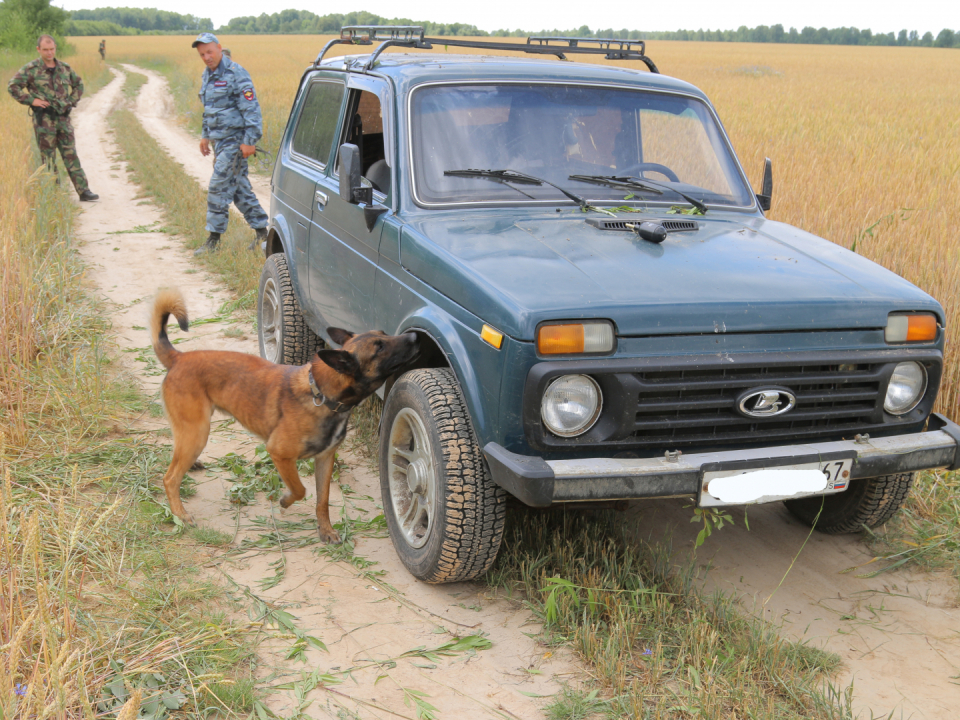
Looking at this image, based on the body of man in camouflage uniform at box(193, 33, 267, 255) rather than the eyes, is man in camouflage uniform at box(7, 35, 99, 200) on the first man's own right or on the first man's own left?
on the first man's own right

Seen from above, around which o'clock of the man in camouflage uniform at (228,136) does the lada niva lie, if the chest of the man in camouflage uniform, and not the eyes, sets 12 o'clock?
The lada niva is roughly at 10 o'clock from the man in camouflage uniform.

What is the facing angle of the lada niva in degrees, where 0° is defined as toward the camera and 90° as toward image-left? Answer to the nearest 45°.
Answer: approximately 315°

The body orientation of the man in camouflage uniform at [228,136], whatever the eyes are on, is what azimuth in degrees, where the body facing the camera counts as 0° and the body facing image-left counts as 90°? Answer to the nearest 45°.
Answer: approximately 45°

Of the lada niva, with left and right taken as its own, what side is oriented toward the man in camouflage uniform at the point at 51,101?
back

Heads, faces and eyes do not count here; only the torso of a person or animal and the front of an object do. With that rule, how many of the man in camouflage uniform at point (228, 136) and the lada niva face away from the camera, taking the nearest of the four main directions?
0
